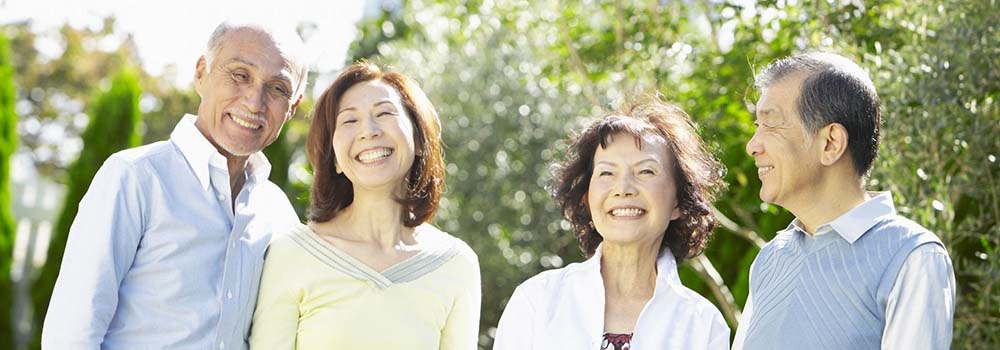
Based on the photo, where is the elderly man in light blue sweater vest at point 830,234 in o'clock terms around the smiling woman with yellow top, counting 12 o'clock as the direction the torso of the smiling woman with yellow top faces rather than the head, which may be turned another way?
The elderly man in light blue sweater vest is roughly at 10 o'clock from the smiling woman with yellow top.

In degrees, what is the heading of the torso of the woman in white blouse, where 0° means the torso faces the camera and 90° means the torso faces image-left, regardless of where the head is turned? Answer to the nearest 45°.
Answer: approximately 0°

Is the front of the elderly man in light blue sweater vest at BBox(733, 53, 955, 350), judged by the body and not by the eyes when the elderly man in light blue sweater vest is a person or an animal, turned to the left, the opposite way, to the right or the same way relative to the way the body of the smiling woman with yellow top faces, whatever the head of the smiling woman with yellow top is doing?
to the right

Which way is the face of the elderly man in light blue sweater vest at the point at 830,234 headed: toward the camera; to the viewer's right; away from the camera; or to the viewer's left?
to the viewer's left

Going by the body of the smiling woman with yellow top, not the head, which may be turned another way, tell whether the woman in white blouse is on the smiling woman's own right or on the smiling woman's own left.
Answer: on the smiling woman's own left

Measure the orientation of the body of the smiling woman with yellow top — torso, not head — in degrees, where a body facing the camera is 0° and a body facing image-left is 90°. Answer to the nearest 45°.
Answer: approximately 0°

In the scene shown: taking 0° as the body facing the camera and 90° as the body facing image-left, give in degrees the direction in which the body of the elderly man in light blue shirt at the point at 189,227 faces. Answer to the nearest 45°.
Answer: approximately 315°

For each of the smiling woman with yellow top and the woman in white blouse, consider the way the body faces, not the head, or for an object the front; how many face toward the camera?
2
